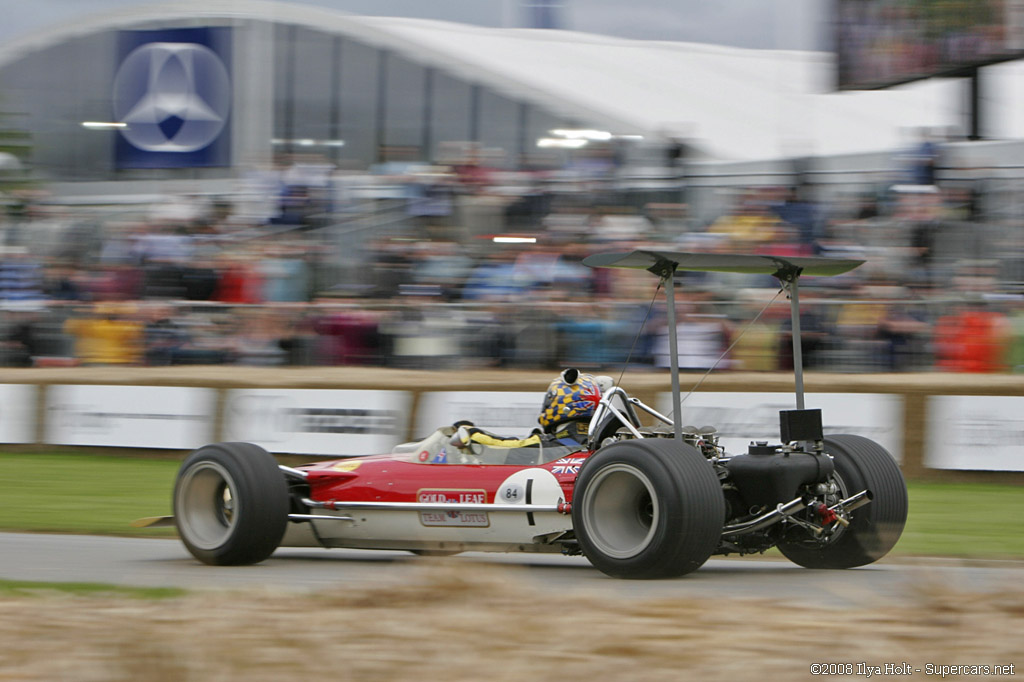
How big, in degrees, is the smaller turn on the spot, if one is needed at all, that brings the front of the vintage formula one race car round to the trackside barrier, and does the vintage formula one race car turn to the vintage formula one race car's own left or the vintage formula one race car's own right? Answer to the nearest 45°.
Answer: approximately 45° to the vintage formula one race car's own right

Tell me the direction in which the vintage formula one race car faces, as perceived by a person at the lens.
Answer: facing away from the viewer and to the left of the viewer

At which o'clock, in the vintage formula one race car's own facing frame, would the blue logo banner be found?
The blue logo banner is roughly at 1 o'clock from the vintage formula one race car.

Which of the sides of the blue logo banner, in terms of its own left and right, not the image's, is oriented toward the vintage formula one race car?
front

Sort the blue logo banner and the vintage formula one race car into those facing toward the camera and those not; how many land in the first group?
1

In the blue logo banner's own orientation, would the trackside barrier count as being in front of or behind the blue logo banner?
in front

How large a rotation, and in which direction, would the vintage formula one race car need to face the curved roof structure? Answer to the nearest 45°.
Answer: approximately 45° to its right

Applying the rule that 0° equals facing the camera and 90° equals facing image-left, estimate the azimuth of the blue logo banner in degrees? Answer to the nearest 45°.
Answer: approximately 0°
